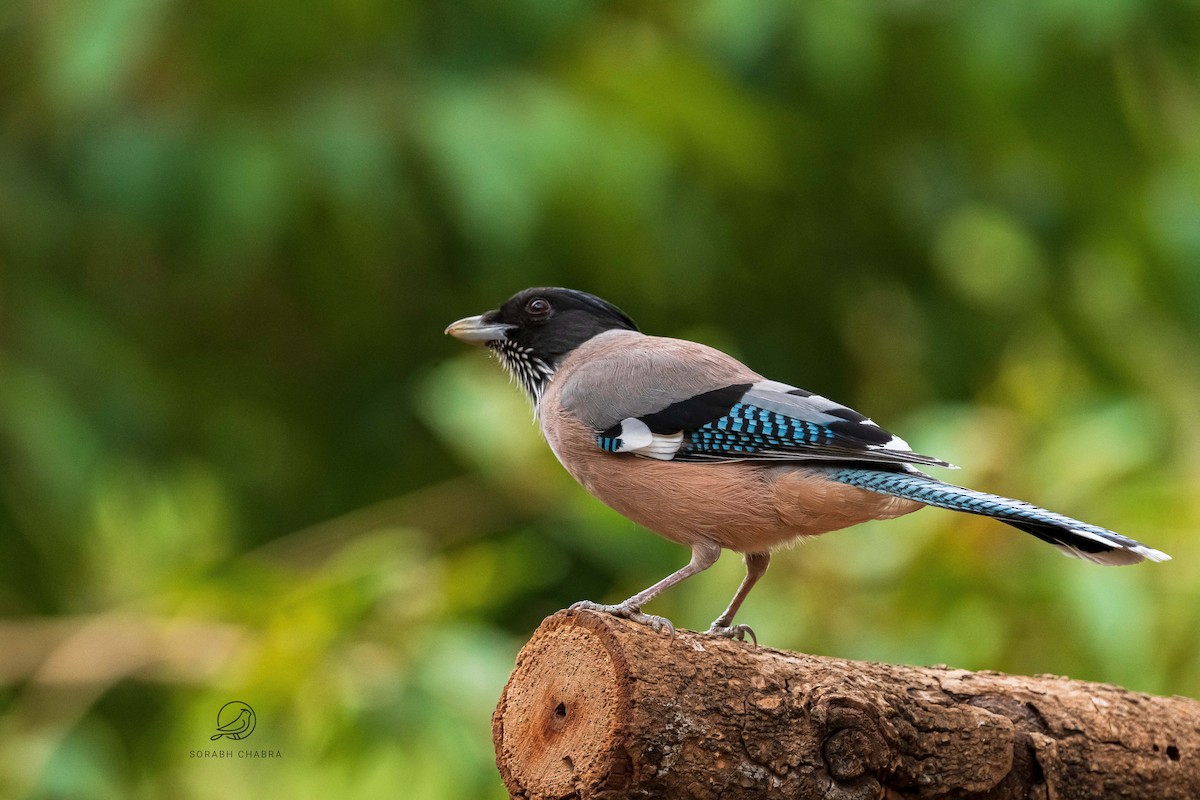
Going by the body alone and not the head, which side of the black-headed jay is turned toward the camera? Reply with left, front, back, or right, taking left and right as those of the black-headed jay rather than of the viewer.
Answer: left
